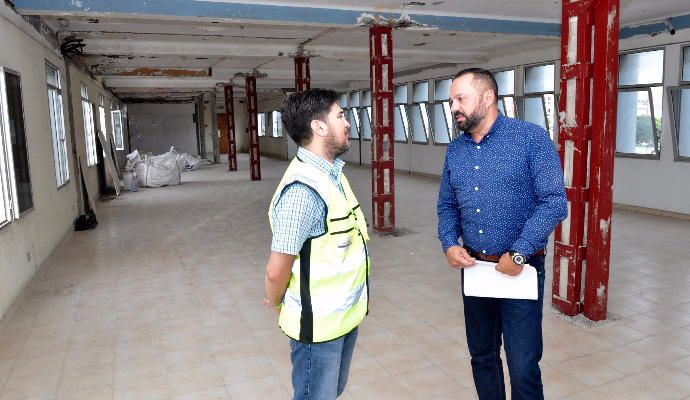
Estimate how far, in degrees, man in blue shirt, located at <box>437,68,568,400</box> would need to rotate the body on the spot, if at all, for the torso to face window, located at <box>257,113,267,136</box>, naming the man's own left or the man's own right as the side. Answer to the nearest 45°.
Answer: approximately 90° to the man's own right

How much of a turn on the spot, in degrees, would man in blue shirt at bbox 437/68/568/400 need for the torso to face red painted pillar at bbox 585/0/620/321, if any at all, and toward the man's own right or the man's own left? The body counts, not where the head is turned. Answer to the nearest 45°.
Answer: approximately 135° to the man's own right

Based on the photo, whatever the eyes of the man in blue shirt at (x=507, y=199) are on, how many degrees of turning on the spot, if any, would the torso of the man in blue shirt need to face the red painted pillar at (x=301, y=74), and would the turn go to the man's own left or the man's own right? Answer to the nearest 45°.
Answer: approximately 90° to the man's own right

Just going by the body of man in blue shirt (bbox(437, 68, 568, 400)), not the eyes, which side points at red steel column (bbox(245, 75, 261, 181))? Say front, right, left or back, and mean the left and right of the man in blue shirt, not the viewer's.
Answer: right

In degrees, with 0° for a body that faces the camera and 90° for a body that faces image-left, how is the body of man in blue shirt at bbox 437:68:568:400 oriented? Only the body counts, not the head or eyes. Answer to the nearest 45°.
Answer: approximately 45°

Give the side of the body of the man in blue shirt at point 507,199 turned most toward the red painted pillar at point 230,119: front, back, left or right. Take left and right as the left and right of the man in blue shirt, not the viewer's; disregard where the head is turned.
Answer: right

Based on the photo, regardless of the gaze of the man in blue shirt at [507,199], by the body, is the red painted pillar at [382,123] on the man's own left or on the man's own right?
on the man's own right
